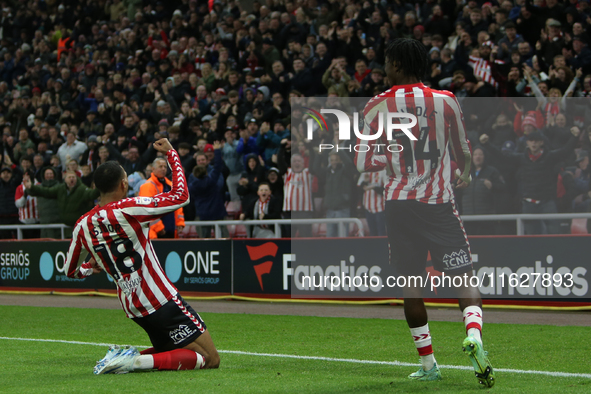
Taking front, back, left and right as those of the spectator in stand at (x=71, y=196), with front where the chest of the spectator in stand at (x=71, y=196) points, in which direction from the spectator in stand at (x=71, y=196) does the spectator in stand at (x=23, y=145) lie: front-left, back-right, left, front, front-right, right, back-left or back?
back

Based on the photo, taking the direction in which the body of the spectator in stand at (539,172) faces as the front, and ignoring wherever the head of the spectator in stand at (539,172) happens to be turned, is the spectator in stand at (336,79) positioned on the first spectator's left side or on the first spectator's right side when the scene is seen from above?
on the first spectator's right side

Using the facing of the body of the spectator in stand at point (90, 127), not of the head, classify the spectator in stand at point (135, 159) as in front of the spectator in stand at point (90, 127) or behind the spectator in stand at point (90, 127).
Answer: in front

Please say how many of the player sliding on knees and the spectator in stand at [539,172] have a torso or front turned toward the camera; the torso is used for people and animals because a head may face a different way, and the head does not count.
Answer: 1

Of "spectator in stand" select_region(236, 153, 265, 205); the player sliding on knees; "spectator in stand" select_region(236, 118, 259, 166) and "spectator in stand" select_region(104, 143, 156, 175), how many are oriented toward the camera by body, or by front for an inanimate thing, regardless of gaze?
3

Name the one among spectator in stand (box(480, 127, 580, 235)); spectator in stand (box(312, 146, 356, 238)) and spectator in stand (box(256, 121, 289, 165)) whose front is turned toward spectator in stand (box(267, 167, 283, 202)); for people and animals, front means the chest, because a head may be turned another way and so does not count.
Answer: spectator in stand (box(256, 121, 289, 165))

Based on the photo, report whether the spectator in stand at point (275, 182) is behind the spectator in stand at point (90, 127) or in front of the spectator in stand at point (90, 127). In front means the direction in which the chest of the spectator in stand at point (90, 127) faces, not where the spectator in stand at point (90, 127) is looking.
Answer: in front

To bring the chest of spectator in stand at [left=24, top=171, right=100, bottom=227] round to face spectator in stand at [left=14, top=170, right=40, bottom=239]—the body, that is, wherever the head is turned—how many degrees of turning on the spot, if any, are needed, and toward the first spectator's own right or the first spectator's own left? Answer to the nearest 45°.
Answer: approximately 90° to the first spectator's own right

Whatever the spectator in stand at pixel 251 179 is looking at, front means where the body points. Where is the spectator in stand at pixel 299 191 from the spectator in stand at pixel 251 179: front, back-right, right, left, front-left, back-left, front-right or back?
front-left

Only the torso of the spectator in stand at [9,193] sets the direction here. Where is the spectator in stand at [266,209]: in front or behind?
in front
